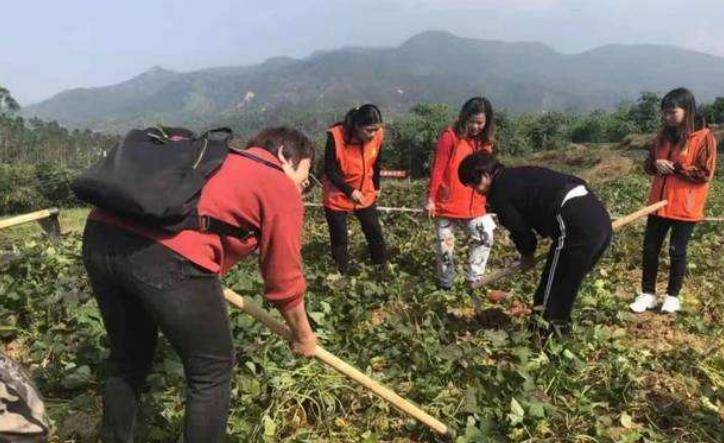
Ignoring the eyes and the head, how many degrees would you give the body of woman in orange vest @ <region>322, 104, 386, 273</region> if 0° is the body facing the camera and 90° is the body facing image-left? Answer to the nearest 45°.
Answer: approximately 315°

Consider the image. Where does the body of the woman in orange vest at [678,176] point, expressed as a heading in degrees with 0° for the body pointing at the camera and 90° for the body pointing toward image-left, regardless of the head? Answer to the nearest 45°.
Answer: approximately 45°

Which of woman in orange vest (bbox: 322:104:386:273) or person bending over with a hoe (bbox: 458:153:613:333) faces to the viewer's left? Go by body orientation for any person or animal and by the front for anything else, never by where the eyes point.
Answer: the person bending over with a hoe

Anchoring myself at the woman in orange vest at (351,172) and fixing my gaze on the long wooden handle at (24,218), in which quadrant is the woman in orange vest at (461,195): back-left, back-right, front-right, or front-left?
back-left

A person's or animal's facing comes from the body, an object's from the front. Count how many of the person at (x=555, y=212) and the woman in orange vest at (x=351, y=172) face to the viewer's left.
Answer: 1

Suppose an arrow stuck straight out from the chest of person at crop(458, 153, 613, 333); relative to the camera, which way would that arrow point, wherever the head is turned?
to the viewer's left

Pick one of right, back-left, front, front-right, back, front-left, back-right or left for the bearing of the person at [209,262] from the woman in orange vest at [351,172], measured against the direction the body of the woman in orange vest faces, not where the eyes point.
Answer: front-right

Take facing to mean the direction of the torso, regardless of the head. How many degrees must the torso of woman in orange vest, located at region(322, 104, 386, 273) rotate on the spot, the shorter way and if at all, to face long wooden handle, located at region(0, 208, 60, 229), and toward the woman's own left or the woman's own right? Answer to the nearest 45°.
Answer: approximately 135° to the woman's own right

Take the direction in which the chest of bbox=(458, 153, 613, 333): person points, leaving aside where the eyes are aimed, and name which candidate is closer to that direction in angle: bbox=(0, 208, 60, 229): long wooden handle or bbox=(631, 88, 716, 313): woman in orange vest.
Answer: the long wooden handle

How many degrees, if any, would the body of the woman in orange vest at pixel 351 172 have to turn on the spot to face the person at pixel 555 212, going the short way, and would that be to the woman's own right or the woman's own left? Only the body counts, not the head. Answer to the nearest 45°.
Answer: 0° — they already face them
